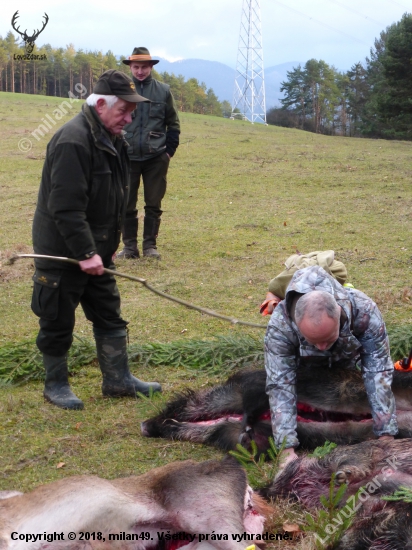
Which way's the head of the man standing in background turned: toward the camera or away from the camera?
toward the camera

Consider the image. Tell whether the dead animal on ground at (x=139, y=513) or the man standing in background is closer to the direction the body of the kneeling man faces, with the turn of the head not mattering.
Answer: the dead animal on ground

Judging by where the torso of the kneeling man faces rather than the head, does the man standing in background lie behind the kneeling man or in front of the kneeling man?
behind

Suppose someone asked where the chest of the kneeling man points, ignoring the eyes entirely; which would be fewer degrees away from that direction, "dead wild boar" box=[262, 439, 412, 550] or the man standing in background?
the dead wild boar

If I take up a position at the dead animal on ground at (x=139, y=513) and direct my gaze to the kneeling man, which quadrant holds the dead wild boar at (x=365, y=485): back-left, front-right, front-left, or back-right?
front-right

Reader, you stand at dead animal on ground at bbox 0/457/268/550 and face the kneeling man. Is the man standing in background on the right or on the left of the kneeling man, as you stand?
left

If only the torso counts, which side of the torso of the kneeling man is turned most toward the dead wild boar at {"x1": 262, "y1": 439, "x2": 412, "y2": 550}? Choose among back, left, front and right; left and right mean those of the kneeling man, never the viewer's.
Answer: front

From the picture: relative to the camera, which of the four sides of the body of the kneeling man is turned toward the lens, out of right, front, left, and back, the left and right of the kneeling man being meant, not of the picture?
front

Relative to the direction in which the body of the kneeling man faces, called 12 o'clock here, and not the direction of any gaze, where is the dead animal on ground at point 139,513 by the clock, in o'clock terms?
The dead animal on ground is roughly at 1 o'clock from the kneeling man.
